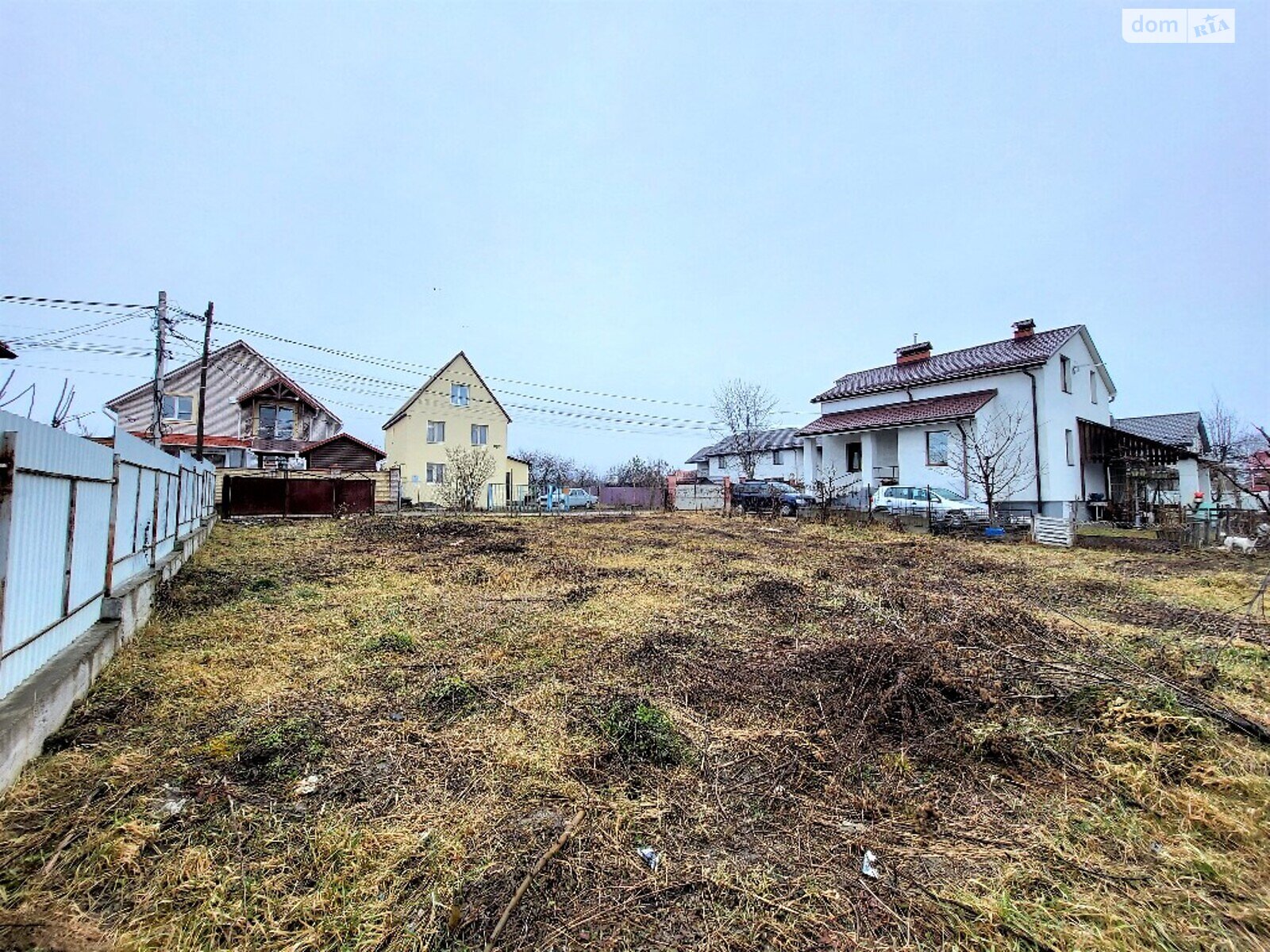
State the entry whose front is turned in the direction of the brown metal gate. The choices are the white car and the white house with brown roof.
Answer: the white house with brown roof

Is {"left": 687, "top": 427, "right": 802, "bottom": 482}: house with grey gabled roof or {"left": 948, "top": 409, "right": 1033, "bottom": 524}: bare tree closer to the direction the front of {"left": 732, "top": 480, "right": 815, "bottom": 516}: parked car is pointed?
the bare tree

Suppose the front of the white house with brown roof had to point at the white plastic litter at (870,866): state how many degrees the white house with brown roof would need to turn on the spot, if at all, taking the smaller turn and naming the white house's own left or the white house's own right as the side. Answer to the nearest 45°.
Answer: approximately 45° to the white house's own left

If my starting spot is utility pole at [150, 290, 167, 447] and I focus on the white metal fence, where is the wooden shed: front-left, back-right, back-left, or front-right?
back-left

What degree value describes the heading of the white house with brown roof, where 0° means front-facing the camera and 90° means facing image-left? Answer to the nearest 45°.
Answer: approximately 45°

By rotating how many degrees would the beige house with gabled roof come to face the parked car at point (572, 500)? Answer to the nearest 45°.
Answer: approximately 90° to its left

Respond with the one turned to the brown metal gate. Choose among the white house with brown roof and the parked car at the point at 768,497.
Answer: the white house with brown roof

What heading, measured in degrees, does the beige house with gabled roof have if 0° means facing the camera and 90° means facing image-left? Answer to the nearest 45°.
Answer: approximately 0°

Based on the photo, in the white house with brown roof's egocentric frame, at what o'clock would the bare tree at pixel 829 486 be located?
The bare tree is roughly at 1 o'clock from the white house with brown roof.
